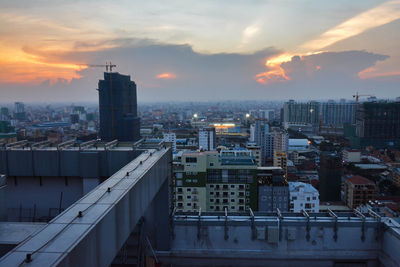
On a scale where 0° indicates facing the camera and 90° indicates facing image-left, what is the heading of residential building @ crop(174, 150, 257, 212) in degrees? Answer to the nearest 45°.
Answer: approximately 0°

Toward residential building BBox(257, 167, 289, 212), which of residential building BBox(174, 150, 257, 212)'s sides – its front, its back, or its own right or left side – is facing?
left

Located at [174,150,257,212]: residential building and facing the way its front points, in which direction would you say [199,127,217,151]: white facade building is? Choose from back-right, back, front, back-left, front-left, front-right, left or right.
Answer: back

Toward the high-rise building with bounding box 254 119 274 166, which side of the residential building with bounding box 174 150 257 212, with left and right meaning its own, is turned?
back

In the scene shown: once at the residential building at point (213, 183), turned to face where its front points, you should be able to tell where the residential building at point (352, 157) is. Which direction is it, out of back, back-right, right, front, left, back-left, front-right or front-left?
back-left

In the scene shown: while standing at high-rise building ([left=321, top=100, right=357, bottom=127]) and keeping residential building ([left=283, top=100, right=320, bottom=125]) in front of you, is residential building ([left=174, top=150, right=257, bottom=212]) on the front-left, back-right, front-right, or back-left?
front-left

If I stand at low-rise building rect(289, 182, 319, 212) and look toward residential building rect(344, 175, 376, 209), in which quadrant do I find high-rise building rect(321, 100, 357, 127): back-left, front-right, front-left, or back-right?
front-left

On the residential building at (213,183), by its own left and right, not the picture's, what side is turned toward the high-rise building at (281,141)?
back

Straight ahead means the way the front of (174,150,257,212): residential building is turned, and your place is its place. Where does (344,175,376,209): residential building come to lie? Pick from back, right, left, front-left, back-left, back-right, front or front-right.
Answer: back-left

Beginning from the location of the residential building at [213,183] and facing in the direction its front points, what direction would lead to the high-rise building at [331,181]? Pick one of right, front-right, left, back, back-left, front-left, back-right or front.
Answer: back-left

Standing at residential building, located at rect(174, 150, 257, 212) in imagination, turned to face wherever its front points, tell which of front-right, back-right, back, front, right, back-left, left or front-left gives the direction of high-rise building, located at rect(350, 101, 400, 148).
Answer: back-left
